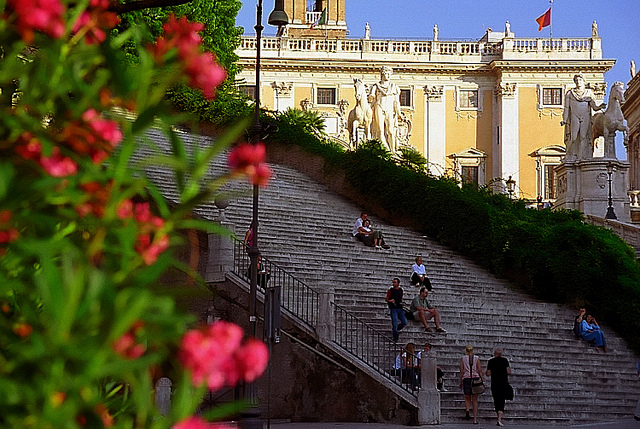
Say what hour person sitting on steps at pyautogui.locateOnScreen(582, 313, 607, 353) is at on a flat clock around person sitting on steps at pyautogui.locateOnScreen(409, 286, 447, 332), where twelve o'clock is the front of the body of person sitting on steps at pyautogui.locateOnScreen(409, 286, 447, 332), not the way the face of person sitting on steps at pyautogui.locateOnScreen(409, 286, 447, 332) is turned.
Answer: person sitting on steps at pyautogui.locateOnScreen(582, 313, 607, 353) is roughly at 10 o'clock from person sitting on steps at pyautogui.locateOnScreen(409, 286, 447, 332).

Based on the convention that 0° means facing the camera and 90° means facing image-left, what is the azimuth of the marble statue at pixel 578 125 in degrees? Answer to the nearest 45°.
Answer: approximately 0°

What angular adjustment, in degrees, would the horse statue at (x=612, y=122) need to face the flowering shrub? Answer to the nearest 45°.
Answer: approximately 45° to its right

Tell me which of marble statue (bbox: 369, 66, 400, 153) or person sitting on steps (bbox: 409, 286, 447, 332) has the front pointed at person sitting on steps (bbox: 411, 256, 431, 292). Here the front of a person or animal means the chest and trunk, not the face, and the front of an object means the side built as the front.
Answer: the marble statue

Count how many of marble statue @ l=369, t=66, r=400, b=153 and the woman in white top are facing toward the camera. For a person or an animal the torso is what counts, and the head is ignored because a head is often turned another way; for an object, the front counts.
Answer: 1
